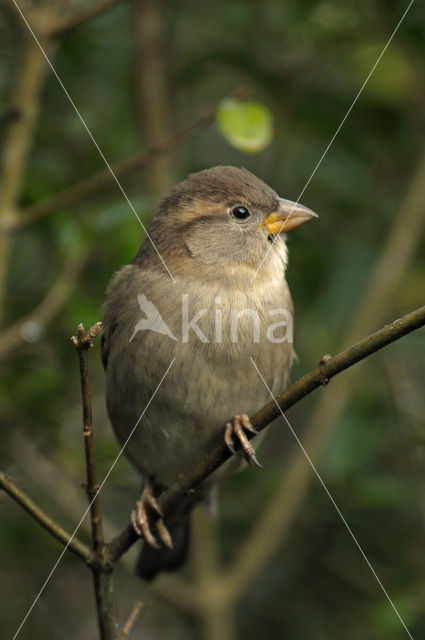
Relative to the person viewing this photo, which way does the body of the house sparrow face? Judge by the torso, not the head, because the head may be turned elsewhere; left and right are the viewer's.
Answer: facing the viewer and to the right of the viewer

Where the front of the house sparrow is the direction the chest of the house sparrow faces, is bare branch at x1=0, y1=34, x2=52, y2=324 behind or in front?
behind

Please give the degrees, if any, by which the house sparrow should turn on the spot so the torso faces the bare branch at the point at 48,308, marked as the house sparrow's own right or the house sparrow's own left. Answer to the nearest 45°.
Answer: approximately 180°
